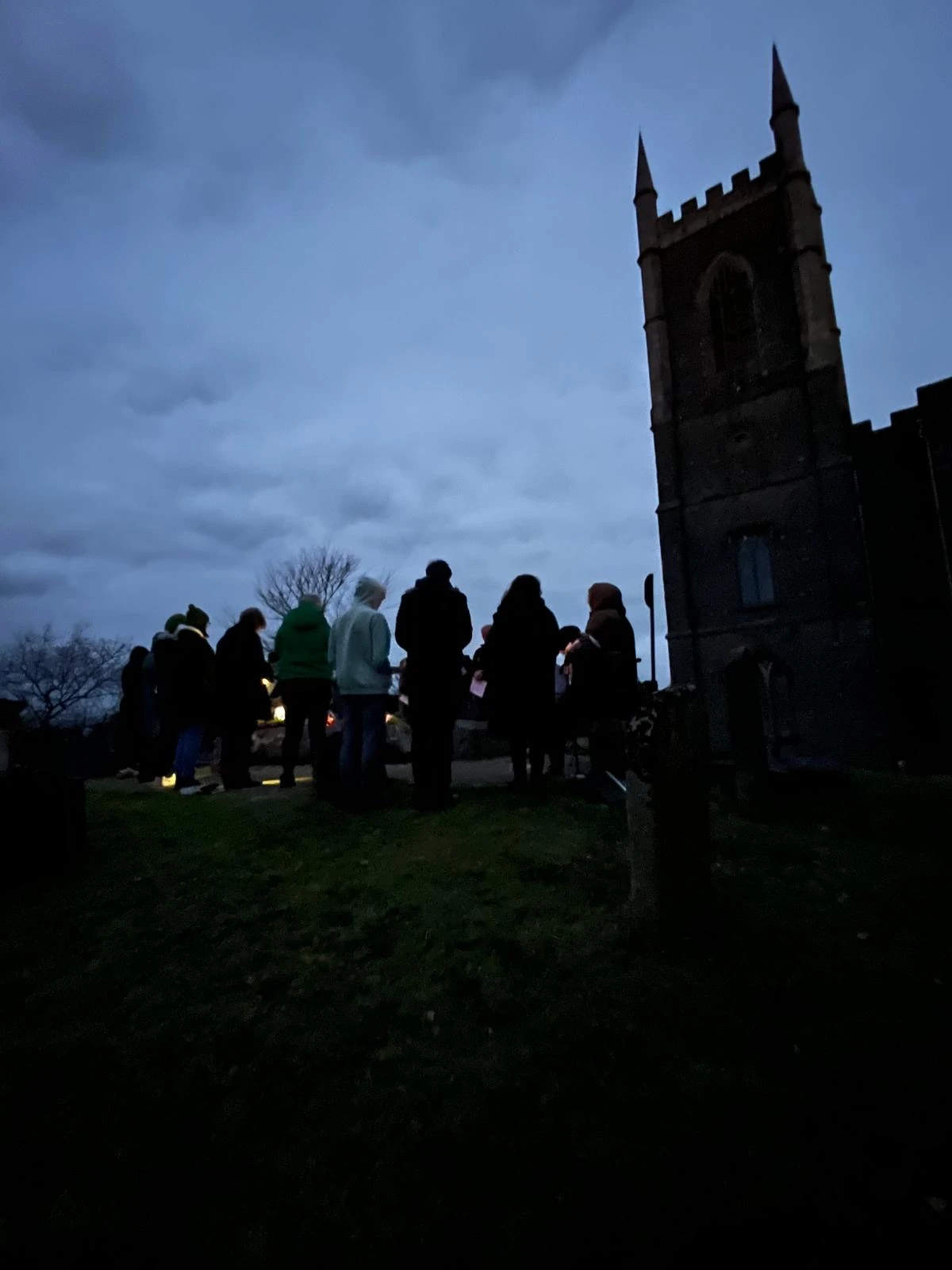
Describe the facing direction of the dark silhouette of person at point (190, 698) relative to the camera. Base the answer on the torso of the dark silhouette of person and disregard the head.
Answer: to the viewer's right

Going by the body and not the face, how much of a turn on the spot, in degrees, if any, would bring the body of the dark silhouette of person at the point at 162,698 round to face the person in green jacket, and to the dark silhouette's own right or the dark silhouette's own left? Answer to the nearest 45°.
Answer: approximately 45° to the dark silhouette's own right

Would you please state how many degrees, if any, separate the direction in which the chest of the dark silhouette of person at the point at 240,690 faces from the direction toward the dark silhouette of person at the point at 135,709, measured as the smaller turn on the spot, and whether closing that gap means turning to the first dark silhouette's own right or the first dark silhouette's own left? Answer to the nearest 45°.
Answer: approximately 135° to the first dark silhouette's own left

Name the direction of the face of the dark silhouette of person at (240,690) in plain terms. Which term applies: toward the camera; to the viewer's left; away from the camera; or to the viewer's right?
to the viewer's right

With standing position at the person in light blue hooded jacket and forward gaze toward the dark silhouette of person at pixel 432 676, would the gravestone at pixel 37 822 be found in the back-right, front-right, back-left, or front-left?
back-right

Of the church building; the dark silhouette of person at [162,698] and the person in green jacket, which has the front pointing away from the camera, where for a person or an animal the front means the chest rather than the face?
the person in green jacket

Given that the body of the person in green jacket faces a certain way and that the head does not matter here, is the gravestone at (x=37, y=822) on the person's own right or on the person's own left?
on the person's own left

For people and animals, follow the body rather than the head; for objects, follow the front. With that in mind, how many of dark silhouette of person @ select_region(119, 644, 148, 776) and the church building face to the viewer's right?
1

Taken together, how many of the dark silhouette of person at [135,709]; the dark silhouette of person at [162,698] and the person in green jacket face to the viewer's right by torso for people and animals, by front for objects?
2

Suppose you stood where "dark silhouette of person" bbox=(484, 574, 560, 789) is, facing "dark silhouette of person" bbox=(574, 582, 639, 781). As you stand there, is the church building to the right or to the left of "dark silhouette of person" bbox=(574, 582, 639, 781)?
left

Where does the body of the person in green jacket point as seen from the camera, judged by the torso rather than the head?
away from the camera

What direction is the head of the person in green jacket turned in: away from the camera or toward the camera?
away from the camera

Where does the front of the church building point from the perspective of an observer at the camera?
facing the viewer and to the left of the viewer

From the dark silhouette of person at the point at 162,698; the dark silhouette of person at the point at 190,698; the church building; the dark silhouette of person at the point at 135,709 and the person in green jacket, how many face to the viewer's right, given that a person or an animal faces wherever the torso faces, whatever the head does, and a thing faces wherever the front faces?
3

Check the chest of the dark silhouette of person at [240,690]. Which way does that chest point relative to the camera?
to the viewer's right
